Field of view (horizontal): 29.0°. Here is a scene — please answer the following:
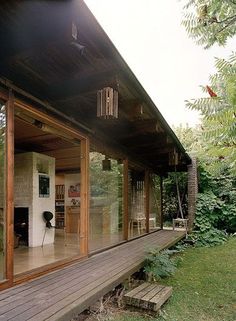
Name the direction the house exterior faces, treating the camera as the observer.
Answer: facing the viewer and to the right of the viewer
